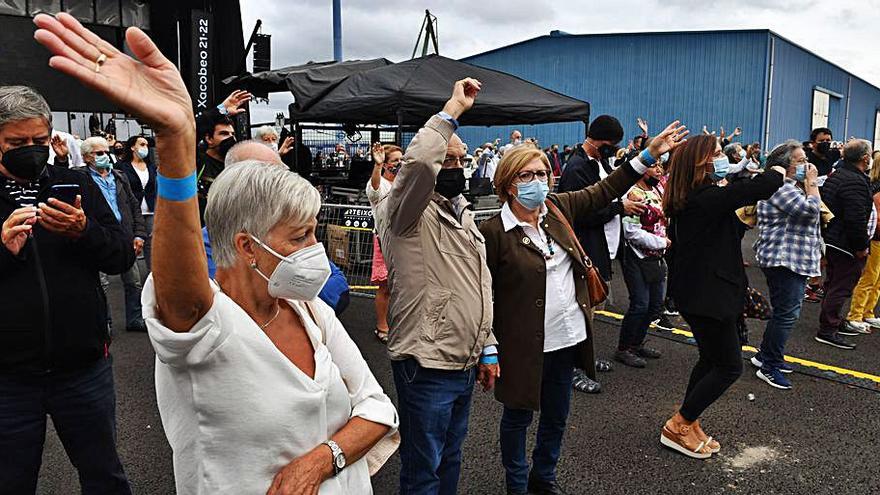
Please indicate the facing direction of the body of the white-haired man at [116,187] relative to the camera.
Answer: toward the camera

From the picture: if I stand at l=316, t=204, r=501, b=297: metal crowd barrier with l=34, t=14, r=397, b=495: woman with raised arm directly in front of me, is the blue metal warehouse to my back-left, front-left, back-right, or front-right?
back-left

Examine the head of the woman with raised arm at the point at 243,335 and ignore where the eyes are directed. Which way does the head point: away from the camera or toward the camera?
toward the camera

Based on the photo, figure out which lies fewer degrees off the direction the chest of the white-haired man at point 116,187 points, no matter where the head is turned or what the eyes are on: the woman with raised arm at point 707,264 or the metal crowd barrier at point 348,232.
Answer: the woman with raised arm

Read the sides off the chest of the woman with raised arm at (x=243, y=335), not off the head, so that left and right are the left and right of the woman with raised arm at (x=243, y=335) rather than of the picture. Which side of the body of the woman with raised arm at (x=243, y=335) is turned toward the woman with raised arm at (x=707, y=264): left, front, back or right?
left

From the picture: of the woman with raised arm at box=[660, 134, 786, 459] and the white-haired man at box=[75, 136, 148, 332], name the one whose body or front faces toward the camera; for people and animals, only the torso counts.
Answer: the white-haired man

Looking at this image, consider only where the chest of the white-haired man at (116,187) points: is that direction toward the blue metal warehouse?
no

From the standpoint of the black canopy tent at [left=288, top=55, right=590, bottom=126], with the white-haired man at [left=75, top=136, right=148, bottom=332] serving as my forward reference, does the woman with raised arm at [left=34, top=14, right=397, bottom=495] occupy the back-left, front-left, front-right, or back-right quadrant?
front-left

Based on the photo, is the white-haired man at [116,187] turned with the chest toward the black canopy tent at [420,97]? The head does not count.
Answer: no

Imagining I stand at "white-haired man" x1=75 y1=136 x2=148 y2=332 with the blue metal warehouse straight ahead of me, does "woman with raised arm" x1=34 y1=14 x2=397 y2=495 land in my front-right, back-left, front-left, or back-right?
back-right

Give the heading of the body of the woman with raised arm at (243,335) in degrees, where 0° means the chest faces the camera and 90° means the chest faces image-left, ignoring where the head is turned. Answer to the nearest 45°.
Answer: approximately 315°

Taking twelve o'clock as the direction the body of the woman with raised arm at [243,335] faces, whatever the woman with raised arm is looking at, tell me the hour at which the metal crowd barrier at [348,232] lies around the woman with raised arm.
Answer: The metal crowd barrier is roughly at 8 o'clock from the woman with raised arm.
